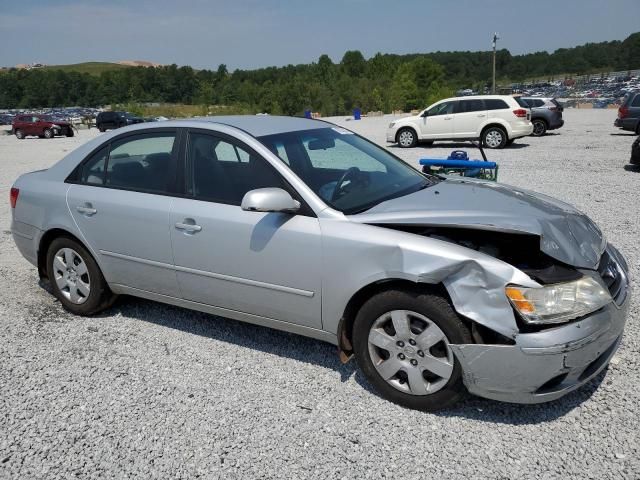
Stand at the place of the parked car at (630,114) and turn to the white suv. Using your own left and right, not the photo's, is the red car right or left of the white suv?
right

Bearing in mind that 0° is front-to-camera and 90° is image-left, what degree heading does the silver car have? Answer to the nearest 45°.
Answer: approximately 315°

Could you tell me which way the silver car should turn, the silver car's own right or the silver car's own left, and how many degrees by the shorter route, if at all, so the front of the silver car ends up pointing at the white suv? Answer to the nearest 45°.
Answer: approximately 135° to the silver car's own left

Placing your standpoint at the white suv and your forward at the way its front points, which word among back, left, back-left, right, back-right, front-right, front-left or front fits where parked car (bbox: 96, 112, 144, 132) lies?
front-right

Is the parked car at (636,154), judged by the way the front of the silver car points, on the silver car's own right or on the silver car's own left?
on the silver car's own left

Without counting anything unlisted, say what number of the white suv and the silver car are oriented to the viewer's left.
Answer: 1

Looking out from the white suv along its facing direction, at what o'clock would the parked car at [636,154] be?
The parked car is roughly at 8 o'clock from the white suv.

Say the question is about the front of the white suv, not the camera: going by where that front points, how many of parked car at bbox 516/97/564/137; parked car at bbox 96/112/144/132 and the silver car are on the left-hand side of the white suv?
1

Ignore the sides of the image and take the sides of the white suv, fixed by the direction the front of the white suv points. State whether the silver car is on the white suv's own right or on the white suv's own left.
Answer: on the white suv's own left

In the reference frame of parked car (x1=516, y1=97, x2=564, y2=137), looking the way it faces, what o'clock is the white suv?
The white suv is roughly at 10 o'clock from the parked car.

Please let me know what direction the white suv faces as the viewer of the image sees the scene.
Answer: facing to the left of the viewer
